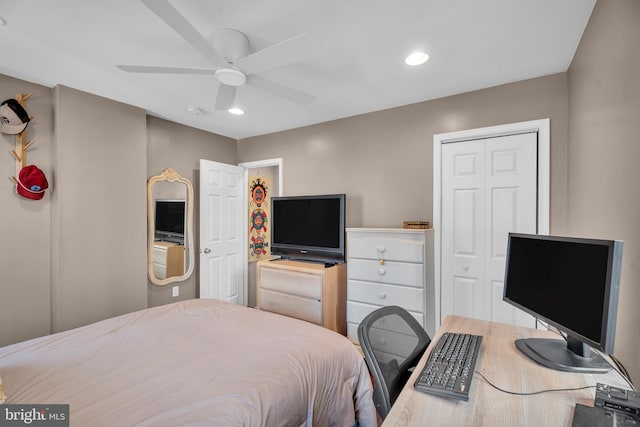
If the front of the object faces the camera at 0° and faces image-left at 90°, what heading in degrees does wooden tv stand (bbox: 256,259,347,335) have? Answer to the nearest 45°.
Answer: approximately 45°

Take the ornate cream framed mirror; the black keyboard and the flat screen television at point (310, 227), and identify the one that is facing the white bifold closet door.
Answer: the ornate cream framed mirror

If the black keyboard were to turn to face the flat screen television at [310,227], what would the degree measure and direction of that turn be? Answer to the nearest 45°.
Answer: approximately 45° to its right

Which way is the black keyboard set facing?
to the viewer's left

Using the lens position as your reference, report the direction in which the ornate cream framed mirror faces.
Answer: facing the viewer and to the right of the viewer

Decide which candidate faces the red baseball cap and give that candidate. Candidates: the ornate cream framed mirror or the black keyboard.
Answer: the black keyboard

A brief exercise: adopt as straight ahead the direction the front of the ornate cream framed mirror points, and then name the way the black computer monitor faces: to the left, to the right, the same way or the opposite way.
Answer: the opposite way

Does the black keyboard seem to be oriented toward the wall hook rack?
yes

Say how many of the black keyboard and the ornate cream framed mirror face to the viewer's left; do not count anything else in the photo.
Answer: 1

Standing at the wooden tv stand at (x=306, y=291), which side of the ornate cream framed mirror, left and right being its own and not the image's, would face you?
front

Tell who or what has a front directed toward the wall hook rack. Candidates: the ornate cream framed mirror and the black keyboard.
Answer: the black keyboard

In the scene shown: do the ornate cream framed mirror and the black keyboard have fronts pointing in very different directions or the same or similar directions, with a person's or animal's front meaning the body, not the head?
very different directions
